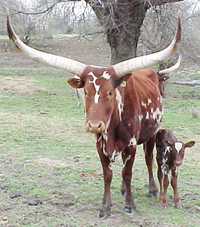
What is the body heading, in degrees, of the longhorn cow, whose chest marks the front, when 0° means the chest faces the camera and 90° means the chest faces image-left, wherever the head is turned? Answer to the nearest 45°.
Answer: approximately 45°

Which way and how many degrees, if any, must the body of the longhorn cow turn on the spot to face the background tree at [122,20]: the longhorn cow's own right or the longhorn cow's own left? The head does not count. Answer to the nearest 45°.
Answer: approximately 135° to the longhorn cow's own right

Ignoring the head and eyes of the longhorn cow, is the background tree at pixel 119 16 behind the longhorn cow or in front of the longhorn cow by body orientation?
behind
